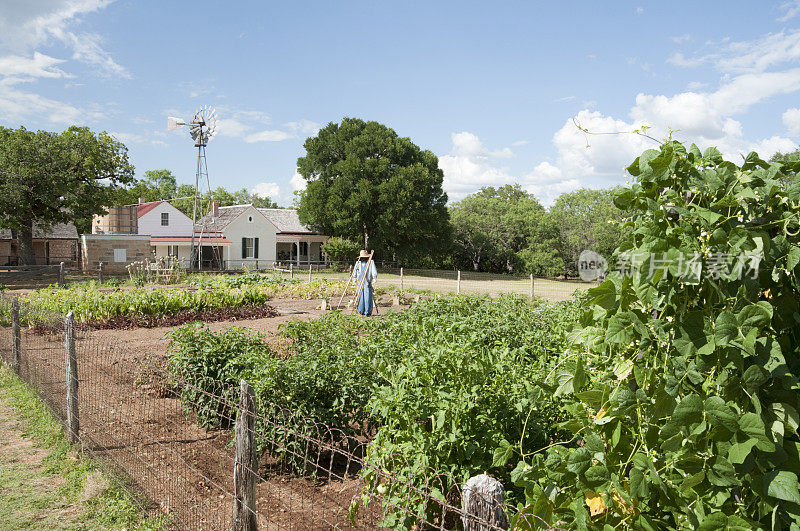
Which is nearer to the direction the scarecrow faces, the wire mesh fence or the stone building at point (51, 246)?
the wire mesh fence

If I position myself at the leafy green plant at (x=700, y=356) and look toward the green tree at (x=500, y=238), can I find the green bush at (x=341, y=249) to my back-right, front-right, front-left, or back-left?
front-left

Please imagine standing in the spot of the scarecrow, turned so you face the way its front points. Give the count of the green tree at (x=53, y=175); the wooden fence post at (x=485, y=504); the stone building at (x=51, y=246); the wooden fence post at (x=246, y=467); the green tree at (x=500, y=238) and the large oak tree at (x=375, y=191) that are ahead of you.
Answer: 2

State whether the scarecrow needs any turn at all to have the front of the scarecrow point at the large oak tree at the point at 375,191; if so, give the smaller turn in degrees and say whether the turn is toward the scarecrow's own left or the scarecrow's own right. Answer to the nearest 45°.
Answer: approximately 180°

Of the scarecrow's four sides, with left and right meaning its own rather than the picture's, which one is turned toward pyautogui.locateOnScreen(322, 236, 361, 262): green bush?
back

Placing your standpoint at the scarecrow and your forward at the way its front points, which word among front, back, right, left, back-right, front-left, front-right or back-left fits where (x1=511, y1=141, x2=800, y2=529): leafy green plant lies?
front

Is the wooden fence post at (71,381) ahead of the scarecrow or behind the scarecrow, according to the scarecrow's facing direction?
ahead

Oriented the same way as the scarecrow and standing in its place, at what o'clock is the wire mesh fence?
The wire mesh fence is roughly at 12 o'clock from the scarecrow.

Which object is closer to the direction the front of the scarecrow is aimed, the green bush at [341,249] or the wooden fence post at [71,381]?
the wooden fence post

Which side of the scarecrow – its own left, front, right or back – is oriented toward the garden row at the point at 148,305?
right

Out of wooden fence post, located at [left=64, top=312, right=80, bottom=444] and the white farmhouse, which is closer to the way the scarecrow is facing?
the wooden fence post

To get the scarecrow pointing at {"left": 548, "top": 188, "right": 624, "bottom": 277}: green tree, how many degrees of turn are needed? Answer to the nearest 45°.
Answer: approximately 135° to its left

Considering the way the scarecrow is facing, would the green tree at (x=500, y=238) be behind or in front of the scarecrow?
behind

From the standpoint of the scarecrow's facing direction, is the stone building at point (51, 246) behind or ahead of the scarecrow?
behind

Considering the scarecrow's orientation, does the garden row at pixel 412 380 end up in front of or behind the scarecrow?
in front

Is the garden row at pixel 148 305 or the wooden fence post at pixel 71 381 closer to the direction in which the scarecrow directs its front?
the wooden fence post

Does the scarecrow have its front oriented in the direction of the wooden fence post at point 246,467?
yes

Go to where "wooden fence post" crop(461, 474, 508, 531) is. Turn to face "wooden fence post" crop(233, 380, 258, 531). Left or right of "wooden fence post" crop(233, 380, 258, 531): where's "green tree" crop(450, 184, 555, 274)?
right

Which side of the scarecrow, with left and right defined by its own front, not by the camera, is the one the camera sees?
front
